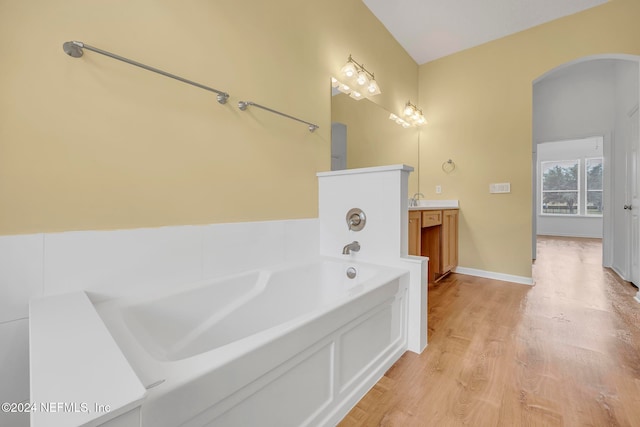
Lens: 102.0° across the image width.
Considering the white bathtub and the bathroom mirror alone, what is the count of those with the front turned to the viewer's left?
0

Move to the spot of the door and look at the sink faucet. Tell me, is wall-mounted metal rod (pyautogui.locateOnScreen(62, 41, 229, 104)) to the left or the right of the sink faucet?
left

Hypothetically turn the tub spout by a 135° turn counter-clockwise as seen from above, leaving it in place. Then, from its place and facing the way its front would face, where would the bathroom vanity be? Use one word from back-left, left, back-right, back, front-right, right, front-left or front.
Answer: front-left

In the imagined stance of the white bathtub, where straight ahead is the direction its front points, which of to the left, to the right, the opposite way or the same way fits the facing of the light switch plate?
to the right

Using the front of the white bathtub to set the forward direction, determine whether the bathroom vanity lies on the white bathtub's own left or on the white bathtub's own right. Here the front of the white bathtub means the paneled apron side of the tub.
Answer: on the white bathtub's own left

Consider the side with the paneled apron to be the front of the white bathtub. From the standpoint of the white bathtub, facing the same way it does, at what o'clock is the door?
The door is roughly at 10 o'clock from the white bathtub.

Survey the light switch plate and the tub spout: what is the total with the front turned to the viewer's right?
0

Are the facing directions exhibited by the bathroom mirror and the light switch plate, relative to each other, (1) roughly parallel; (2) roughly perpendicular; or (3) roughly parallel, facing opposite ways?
roughly perpendicular

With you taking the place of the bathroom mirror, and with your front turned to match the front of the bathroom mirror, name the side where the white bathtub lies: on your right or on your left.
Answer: on your right

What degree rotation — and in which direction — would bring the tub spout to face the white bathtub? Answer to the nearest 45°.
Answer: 0° — it already faces it

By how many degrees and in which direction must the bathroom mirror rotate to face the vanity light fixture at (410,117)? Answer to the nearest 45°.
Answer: approximately 90° to its left

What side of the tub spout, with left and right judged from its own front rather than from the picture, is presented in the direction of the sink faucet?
back

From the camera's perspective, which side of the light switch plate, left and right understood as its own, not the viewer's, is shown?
front

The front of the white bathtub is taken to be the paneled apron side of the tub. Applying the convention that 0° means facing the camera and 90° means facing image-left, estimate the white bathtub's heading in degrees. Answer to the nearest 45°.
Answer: approximately 315°

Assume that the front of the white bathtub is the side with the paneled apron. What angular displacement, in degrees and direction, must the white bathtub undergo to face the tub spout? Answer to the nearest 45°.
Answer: approximately 90° to its left

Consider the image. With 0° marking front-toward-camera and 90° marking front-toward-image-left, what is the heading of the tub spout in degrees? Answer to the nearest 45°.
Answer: approximately 45°
